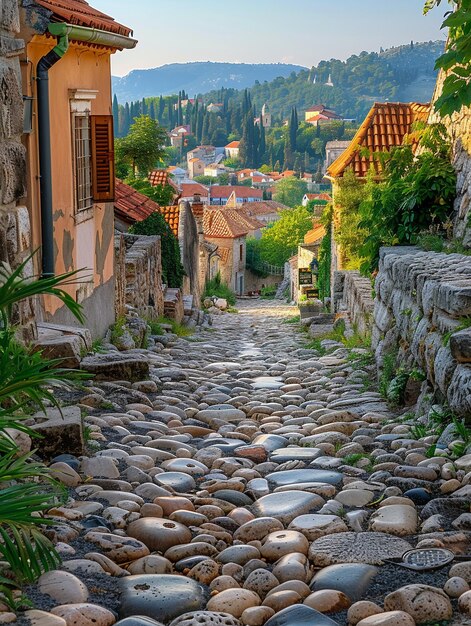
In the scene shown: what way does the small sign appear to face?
toward the camera

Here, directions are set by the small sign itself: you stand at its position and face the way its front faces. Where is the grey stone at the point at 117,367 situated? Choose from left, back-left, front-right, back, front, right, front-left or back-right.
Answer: front

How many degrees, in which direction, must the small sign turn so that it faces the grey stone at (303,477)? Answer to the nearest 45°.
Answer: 0° — it already faces it

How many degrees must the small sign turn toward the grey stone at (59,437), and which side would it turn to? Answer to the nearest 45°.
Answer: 0° — it already faces it

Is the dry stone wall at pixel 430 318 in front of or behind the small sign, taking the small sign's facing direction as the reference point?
in front

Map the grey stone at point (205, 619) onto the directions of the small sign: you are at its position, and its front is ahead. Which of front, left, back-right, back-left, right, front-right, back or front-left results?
front

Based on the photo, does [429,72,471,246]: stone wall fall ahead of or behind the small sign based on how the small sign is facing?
ahead

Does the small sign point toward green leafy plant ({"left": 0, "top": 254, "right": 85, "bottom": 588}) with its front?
yes

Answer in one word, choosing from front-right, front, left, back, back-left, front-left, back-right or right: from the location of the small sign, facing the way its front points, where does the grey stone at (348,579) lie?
front

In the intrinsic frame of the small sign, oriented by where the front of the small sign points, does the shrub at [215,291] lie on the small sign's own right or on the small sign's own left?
on the small sign's own right

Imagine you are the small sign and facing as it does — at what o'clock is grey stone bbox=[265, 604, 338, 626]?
The grey stone is roughly at 12 o'clock from the small sign.
